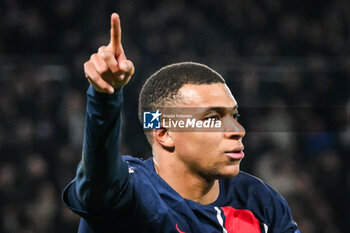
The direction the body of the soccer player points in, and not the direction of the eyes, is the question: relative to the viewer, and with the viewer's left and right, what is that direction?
facing the viewer and to the right of the viewer
